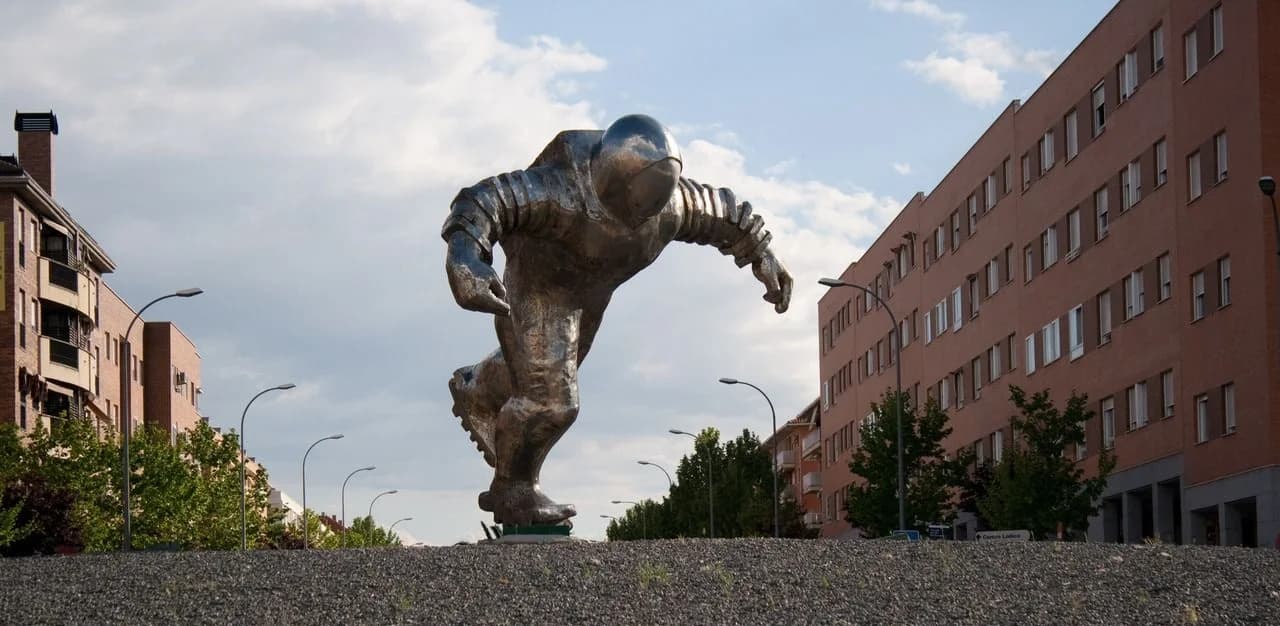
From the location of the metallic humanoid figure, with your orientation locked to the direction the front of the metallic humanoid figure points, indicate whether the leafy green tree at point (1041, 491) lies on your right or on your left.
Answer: on your left

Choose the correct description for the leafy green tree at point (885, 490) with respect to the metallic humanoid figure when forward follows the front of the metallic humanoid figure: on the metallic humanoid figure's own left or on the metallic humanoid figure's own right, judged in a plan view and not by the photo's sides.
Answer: on the metallic humanoid figure's own left

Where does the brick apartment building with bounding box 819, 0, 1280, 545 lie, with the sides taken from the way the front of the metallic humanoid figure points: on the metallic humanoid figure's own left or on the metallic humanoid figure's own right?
on the metallic humanoid figure's own left

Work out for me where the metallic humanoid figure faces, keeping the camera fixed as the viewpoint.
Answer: facing the viewer and to the right of the viewer
